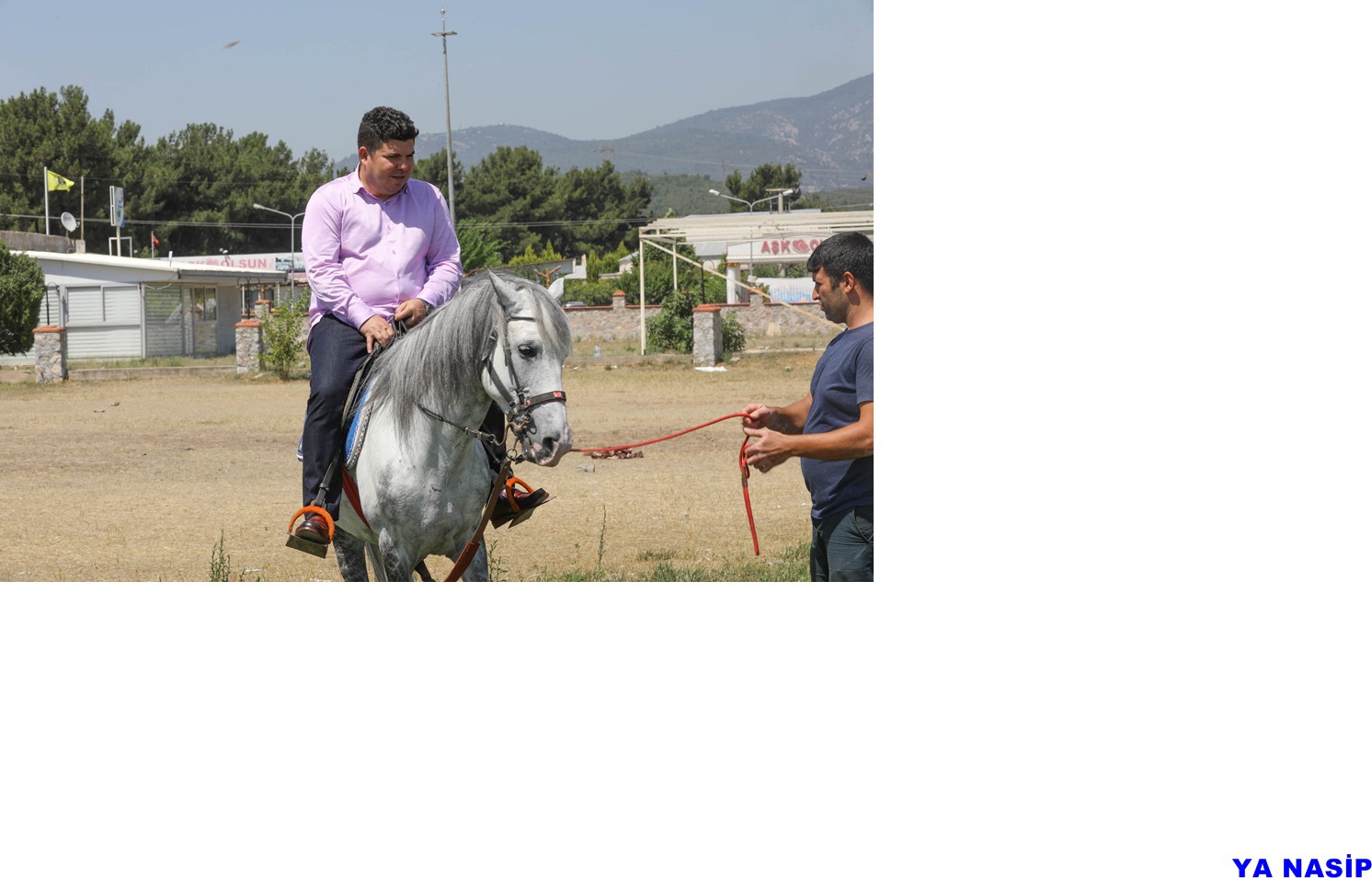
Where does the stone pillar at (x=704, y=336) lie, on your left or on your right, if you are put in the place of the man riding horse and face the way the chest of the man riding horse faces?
on your left

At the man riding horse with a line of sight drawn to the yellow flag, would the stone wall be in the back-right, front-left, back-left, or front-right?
front-right

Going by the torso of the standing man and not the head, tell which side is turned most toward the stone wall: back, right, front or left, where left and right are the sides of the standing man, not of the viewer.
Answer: right

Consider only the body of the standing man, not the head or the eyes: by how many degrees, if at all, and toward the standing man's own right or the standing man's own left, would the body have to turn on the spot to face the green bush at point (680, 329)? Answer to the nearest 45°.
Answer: approximately 90° to the standing man's own right

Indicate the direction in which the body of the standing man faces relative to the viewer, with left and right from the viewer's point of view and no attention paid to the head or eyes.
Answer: facing to the left of the viewer

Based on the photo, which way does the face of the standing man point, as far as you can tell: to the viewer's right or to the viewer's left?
to the viewer's left

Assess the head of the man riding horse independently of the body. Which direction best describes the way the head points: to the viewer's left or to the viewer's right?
to the viewer's right

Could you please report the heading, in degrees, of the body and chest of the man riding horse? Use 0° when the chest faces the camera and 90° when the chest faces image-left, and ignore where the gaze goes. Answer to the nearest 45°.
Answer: approximately 315°
